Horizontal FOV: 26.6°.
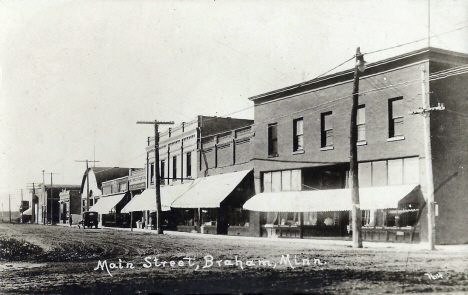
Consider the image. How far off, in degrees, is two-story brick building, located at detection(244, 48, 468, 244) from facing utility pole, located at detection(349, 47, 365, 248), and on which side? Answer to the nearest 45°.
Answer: approximately 45° to its left
